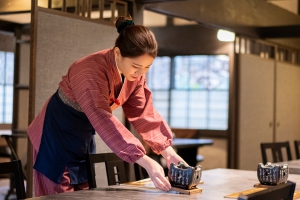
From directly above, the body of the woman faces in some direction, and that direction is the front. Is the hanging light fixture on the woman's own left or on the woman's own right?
on the woman's own left

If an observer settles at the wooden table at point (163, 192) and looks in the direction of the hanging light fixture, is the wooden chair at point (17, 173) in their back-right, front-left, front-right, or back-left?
back-left

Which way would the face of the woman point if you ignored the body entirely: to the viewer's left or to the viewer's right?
to the viewer's right

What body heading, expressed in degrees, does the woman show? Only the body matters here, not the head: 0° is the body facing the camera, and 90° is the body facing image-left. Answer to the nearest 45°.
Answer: approximately 315°
